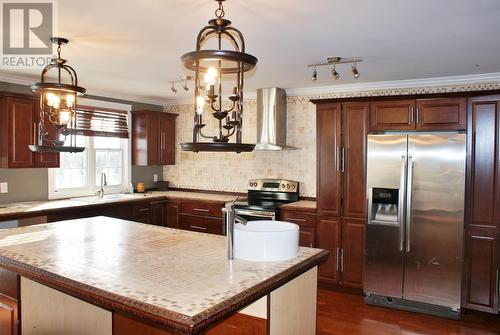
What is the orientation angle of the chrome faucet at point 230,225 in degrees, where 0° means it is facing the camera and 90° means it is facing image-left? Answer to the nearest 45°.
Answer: approximately 270°

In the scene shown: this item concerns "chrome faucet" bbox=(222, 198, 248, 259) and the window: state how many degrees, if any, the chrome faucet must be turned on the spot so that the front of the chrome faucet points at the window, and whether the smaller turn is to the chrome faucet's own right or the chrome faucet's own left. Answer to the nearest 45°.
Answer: approximately 135° to the chrome faucet's own left

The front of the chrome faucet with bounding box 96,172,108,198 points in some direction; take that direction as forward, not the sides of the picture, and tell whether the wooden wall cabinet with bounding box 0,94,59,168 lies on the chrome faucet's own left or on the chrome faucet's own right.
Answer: on the chrome faucet's own right

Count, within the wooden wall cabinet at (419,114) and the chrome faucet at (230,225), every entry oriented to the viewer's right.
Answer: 1

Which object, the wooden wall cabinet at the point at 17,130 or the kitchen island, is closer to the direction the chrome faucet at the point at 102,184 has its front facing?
the kitchen island
